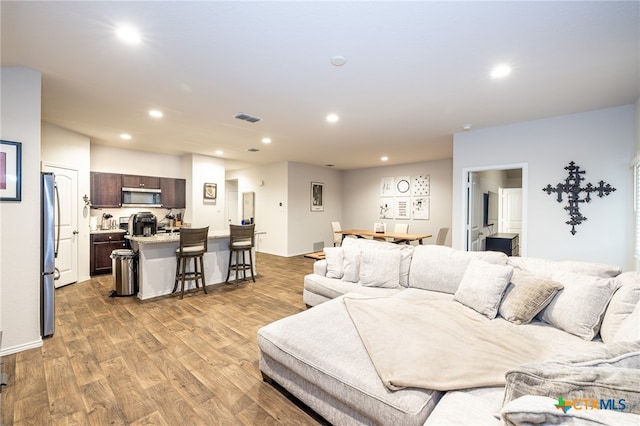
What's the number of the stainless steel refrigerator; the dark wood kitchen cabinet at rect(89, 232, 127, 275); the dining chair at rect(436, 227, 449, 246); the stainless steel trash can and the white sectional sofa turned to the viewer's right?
1

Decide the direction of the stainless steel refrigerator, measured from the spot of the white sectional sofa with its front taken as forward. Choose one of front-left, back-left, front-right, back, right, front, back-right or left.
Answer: front-right

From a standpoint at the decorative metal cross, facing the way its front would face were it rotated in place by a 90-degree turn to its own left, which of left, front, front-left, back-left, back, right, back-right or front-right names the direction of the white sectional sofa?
right

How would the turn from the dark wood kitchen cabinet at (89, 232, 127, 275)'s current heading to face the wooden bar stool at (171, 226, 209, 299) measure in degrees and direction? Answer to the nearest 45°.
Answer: approximately 45° to its left

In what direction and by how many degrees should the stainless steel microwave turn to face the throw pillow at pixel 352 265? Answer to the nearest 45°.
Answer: approximately 45° to its left

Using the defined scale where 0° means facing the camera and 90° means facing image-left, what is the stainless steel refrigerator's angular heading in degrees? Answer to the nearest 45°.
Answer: approximately 270°

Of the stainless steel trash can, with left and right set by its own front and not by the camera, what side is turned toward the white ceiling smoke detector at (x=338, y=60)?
left

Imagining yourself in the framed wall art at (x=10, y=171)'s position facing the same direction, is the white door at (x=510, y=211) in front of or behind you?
in front

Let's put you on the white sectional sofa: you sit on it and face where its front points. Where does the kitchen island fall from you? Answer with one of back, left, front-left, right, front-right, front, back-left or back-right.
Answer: front-right

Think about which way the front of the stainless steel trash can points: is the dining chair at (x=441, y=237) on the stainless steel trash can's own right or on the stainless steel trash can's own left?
on the stainless steel trash can's own left

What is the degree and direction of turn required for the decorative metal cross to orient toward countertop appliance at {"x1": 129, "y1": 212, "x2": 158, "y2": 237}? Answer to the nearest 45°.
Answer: approximately 45° to its right

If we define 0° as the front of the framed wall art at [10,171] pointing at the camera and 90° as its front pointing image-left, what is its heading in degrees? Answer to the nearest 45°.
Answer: approximately 315°

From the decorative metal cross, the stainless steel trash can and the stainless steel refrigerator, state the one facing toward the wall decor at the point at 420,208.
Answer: the stainless steel refrigerator

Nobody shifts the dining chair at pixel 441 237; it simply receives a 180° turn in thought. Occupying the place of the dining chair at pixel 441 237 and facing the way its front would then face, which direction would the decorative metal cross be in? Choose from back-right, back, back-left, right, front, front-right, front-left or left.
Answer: front

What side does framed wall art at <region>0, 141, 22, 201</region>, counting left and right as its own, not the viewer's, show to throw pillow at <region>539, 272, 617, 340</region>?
front

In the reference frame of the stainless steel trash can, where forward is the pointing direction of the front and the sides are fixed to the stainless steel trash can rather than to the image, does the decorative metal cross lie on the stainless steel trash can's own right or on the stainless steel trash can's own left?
on the stainless steel trash can's own left

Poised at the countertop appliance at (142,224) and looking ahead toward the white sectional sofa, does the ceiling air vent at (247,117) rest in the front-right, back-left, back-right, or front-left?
front-left

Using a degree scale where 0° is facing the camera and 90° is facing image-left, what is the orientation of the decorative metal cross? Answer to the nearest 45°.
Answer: approximately 0°

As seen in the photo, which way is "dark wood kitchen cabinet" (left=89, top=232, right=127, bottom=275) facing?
toward the camera

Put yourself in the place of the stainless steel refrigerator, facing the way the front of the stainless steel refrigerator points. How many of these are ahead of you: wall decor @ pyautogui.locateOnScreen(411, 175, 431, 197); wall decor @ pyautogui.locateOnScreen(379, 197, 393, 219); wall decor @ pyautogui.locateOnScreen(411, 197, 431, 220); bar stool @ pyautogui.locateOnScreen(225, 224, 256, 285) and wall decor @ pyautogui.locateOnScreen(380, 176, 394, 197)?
5

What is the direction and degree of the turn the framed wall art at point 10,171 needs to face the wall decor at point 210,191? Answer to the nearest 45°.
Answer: approximately 90° to its left

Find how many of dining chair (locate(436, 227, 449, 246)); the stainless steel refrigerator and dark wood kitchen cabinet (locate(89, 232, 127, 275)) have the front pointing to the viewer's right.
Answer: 1

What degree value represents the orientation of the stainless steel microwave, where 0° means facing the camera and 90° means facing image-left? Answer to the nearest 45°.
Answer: approximately 0°
